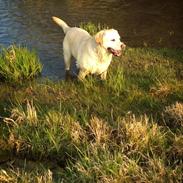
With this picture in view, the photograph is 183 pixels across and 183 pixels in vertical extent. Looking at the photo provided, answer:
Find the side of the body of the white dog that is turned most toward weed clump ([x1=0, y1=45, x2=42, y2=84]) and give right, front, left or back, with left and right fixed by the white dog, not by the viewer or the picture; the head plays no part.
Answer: back

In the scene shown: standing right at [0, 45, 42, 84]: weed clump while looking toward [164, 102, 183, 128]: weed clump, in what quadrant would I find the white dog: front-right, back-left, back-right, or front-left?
front-left

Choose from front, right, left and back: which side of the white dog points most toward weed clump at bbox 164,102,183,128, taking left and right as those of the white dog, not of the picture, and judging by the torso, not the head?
front
